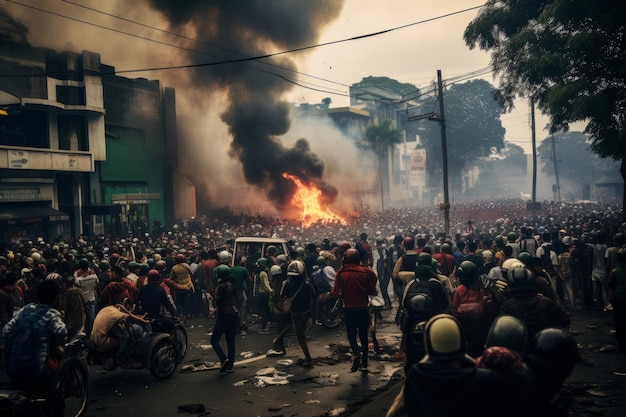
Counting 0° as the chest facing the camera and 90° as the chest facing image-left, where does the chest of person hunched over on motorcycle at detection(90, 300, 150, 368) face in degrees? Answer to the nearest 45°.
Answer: approximately 270°

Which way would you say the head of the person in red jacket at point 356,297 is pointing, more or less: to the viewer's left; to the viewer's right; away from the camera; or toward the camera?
away from the camera

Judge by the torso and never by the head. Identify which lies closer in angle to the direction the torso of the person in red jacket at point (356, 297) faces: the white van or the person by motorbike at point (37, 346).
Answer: the white van

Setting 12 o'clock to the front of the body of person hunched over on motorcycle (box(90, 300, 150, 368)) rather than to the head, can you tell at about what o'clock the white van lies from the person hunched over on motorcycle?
The white van is roughly at 10 o'clock from the person hunched over on motorcycle.

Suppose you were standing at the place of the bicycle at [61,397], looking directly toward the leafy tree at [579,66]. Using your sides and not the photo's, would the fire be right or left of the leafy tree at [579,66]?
left

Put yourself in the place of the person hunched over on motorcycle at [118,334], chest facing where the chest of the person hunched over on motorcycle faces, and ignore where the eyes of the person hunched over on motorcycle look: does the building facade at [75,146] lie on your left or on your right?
on your left

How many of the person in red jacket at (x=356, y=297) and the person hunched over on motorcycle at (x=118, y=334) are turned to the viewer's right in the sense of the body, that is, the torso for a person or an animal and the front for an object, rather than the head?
1

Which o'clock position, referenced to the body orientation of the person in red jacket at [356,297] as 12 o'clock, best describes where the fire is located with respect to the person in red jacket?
The fire is roughly at 12 o'clock from the person in red jacket.

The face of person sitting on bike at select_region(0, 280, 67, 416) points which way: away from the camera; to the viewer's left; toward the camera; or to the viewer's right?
away from the camera

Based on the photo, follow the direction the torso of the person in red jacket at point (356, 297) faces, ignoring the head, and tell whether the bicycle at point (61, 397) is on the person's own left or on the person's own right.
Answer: on the person's own left

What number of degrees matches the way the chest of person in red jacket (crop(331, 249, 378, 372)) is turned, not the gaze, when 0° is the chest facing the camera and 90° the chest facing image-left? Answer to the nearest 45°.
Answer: approximately 180°

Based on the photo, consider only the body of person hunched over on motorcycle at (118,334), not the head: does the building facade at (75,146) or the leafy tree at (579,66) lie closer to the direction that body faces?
the leafy tree
